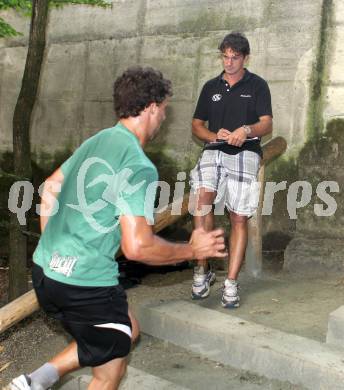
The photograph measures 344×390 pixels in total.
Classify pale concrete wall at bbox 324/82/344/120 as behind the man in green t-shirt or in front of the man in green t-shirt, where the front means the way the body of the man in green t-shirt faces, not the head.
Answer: in front

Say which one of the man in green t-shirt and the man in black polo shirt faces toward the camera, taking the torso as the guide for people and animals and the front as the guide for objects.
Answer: the man in black polo shirt

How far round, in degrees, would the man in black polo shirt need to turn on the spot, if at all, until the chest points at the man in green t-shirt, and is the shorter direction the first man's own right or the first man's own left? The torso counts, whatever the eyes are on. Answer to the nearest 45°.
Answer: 0° — they already face them

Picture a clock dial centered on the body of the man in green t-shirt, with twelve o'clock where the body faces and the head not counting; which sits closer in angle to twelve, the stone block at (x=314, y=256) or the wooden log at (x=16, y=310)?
the stone block

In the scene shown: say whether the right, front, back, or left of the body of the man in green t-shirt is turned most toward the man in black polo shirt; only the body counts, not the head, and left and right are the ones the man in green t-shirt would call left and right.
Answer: front

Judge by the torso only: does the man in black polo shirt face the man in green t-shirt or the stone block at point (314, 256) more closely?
the man in green t-shirt

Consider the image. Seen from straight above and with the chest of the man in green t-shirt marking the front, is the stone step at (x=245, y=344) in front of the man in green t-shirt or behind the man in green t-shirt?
in front

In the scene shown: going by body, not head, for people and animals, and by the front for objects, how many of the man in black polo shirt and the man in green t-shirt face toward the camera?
1

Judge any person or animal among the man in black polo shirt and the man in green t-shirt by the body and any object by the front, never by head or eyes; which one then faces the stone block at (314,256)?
the man in green t-shirt

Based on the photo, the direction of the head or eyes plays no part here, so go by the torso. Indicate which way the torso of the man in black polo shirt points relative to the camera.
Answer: toward the camera

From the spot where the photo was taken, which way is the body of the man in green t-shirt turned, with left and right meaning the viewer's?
facing away from the viewer and to the right of the viewer

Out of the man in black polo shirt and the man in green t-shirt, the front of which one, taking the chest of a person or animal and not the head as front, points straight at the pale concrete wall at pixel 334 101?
the man in green t-shirt

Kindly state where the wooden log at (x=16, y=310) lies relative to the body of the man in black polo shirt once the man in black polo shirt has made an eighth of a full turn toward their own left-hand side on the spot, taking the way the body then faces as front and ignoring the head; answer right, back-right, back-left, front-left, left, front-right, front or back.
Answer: right

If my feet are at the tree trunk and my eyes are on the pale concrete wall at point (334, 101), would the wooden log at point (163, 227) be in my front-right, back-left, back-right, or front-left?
front-right
